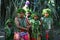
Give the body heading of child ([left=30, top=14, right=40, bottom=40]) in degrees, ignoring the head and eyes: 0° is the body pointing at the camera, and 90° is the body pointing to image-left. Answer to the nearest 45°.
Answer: approximately 0°

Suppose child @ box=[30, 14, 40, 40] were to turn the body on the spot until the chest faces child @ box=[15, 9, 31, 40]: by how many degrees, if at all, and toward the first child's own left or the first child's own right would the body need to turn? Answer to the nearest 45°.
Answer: approximately 45° to the first child's own right
